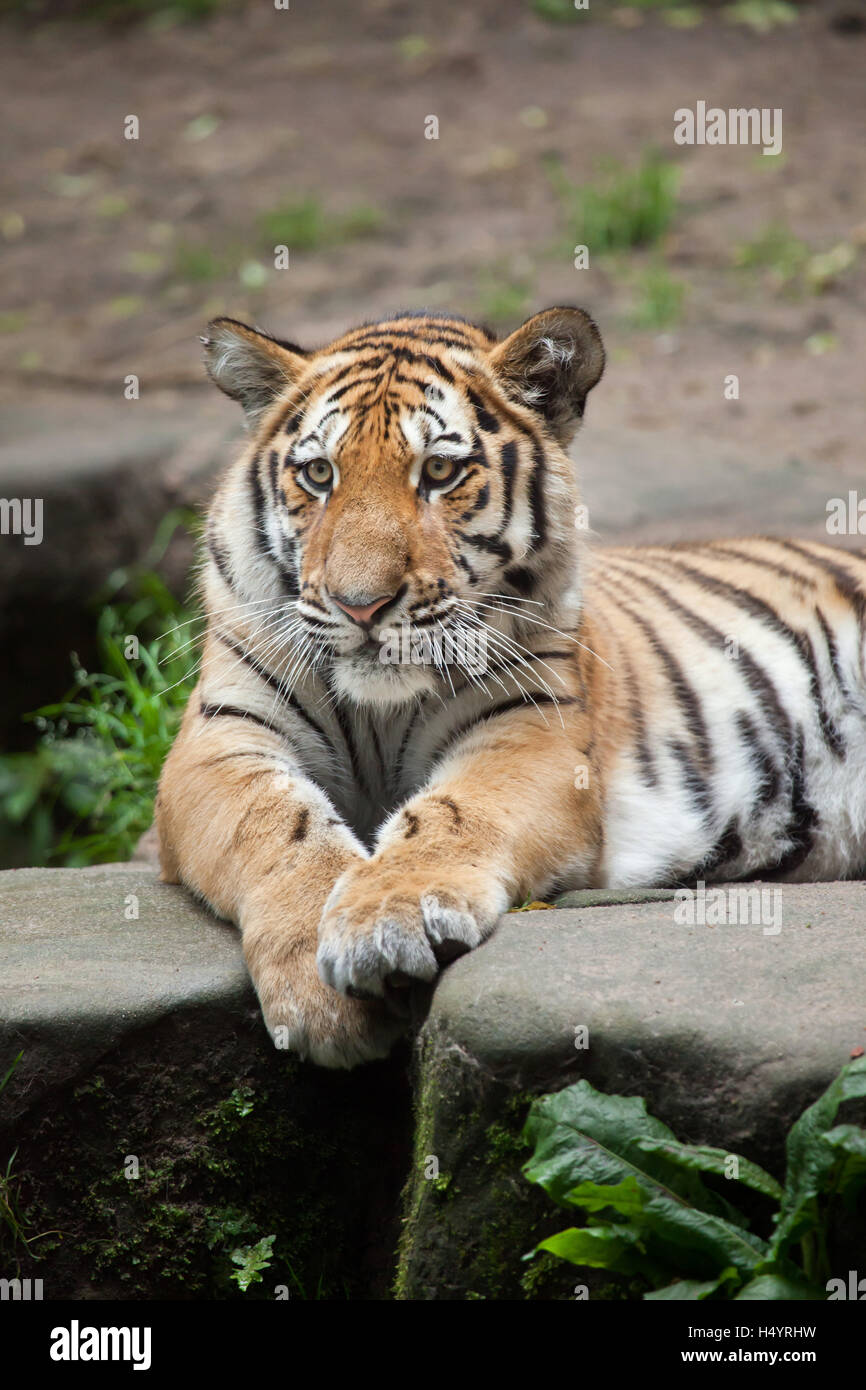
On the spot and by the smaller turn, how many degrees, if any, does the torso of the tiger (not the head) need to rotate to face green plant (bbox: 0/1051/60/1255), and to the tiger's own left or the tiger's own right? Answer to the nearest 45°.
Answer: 0° — it already faces it

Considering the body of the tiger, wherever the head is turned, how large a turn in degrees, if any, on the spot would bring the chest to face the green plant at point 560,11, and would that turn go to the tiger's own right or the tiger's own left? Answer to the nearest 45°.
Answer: approximately 135° to the tiger's own right

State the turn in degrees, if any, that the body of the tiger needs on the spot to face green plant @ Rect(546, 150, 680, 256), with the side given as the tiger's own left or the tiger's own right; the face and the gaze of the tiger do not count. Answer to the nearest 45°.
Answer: approximately 135° to the tiger's own right

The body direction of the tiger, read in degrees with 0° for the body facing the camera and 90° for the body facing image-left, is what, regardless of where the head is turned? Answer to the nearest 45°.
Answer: approximately 45°

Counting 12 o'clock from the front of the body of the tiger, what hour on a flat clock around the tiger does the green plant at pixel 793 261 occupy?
The green plant is roughly at 5 o'clock from the tiger.

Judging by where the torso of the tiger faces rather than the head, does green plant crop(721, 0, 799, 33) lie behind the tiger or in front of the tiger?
behind

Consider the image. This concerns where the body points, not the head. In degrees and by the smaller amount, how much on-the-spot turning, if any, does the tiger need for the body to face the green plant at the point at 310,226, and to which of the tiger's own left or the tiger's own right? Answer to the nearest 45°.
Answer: approximately 135° to the tiger's own right
